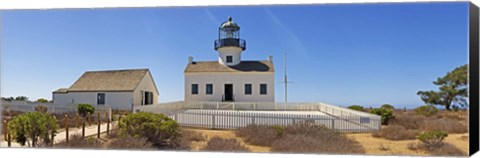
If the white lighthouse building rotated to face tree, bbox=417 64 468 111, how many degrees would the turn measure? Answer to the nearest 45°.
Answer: approximately 45° to its left

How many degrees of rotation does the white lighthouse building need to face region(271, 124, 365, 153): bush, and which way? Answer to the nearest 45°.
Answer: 0° — it already faces it

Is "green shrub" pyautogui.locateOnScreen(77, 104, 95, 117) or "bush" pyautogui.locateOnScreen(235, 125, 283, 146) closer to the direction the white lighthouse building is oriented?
the bush

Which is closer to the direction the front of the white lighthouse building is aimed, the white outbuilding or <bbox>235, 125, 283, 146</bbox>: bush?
the bush

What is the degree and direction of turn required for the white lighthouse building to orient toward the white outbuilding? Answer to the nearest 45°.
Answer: approximately 45° to its right

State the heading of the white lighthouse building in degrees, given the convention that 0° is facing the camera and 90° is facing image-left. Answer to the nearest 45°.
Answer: approximately 0°

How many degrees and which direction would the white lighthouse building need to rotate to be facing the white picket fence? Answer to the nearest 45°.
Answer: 0° — it already faces it

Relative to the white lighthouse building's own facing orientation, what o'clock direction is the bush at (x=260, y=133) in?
The bush is roughly at 12 o'clock from the white lighthouse building.
